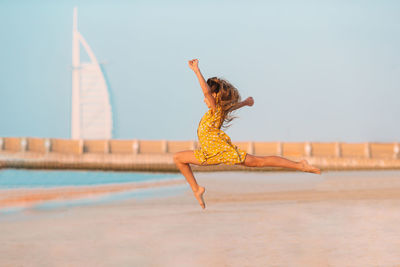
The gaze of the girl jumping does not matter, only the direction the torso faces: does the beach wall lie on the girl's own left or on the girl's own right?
on the girl's own right

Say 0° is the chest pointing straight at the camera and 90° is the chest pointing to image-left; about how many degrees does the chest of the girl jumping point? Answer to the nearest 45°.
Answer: approximately 90°

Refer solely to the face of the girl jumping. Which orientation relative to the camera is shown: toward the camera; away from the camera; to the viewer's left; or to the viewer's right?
to the viewer's left
